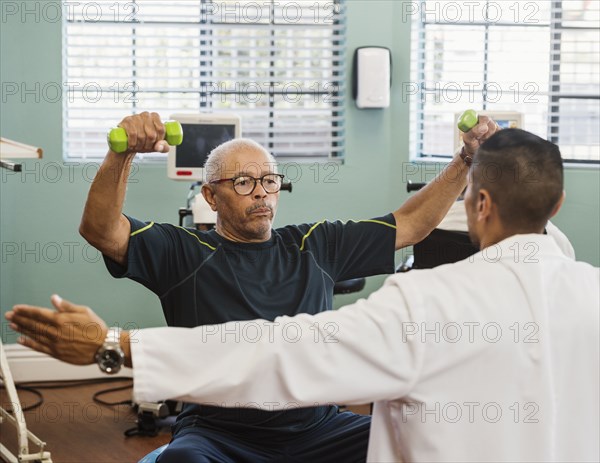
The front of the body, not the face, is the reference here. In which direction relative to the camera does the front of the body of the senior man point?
toward the camera

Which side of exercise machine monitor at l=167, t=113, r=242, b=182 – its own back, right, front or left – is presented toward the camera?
front

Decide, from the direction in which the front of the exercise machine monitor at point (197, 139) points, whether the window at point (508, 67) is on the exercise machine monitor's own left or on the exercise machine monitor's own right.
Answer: on the exercise machine monitor's own left

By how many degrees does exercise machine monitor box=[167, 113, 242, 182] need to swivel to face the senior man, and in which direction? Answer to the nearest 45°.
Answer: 0° — it already faces them

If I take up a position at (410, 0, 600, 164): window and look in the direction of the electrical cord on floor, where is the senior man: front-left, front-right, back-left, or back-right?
front-left

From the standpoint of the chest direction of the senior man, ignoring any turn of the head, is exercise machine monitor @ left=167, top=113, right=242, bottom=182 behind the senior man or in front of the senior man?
behind

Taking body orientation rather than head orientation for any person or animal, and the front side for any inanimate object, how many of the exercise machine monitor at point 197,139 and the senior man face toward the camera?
2
